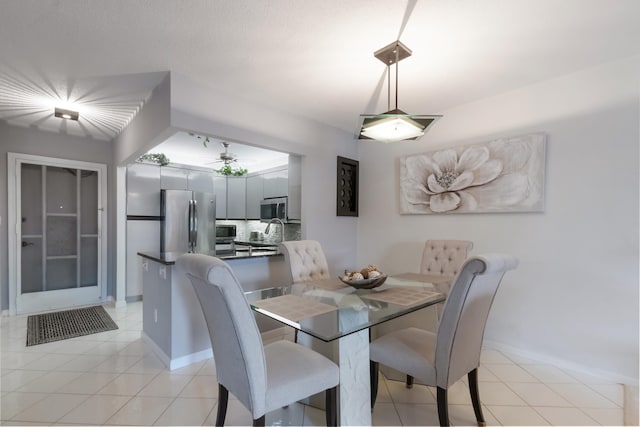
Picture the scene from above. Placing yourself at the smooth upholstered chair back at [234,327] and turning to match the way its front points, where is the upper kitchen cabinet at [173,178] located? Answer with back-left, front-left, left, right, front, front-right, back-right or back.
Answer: front-left

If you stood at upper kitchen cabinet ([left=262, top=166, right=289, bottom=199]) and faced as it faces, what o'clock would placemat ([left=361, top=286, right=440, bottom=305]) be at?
The placemat is roughly at 10 o'clock from the upper kitchen cabinet.

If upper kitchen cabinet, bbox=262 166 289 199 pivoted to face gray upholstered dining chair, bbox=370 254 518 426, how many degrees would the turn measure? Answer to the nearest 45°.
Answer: approximately 45° to its left

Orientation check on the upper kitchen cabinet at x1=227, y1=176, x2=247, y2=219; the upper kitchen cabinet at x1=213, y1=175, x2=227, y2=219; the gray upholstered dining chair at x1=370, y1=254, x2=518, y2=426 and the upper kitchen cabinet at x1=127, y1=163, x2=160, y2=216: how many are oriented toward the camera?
3

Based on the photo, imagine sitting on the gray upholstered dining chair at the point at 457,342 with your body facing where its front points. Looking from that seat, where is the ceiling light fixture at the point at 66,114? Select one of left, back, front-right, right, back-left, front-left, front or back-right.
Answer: front-left

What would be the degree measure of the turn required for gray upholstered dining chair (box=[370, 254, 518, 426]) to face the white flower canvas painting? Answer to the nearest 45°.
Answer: approximately 45° to its right

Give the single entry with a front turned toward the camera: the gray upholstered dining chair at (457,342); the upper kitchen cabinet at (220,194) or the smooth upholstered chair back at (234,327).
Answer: the upper kitchen cabinet

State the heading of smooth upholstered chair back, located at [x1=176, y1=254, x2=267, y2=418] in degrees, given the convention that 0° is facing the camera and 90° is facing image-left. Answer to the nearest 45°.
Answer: approximately 225°

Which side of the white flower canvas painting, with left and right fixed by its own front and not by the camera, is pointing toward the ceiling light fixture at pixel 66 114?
front

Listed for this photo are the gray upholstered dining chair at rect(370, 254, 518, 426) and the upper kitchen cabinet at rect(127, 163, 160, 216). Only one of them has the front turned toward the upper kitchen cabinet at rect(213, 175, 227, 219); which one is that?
the gray upholstered dining chair

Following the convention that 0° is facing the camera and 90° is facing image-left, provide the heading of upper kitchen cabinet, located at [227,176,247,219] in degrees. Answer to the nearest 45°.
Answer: approximately 0°

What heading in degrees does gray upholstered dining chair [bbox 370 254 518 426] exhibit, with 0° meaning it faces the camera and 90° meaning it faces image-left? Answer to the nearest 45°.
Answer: approximately 135°

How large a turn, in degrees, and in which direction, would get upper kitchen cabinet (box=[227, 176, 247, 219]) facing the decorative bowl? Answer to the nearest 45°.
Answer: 0° — it already faces it

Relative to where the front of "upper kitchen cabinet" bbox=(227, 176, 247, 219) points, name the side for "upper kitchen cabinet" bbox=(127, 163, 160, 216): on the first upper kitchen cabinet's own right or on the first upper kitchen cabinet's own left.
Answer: on the first upper kitchen cabinet's own right
